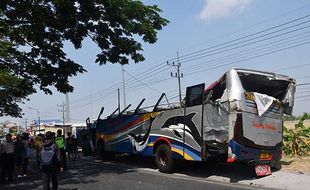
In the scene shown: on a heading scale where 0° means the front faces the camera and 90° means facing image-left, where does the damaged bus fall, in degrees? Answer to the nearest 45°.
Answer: approximately 135°

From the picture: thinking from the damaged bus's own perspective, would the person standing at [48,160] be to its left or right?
on its left

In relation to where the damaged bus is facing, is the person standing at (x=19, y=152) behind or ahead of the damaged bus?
ahead

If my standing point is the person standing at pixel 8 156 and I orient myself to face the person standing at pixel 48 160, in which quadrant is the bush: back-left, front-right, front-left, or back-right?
front-left

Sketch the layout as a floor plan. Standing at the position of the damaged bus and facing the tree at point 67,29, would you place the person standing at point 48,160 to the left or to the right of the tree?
left

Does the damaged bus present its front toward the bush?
no

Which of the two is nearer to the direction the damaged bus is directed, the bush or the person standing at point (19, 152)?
the person standing

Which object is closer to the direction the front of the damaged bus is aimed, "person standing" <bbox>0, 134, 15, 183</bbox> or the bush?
the person standing

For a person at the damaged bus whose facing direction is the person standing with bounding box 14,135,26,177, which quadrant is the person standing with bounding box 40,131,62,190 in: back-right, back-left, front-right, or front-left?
front-left

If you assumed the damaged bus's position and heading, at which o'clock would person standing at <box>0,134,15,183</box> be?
The person standing is roughly at 9 o'clock from the damaged bus.

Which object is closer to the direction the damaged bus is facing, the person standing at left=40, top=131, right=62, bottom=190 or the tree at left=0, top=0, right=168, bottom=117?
the tree
